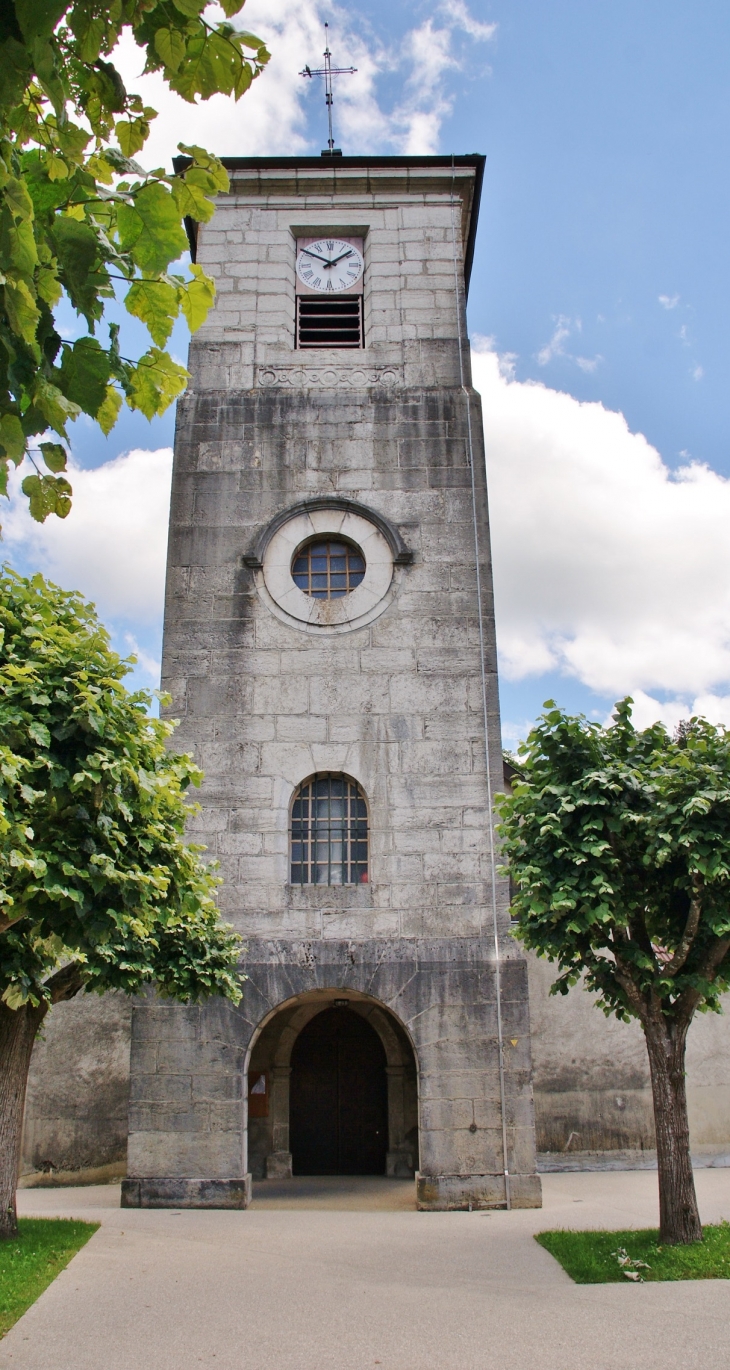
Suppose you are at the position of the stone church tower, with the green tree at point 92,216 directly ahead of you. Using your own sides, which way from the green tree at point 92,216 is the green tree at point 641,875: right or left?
left

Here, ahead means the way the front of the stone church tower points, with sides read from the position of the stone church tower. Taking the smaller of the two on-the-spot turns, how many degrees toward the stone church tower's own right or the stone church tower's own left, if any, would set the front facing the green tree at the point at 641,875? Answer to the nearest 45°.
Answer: approximately 45° to the stone church tower's own left

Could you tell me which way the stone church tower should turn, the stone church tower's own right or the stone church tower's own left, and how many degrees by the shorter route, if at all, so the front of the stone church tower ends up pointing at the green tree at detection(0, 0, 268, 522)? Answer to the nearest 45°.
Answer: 0° — it already faces it

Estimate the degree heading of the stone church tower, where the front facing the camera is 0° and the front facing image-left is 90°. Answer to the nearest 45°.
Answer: approximately 0°

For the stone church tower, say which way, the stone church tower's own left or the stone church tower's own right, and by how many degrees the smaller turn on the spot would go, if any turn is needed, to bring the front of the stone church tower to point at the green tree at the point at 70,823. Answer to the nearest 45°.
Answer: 0° — it already faces it
